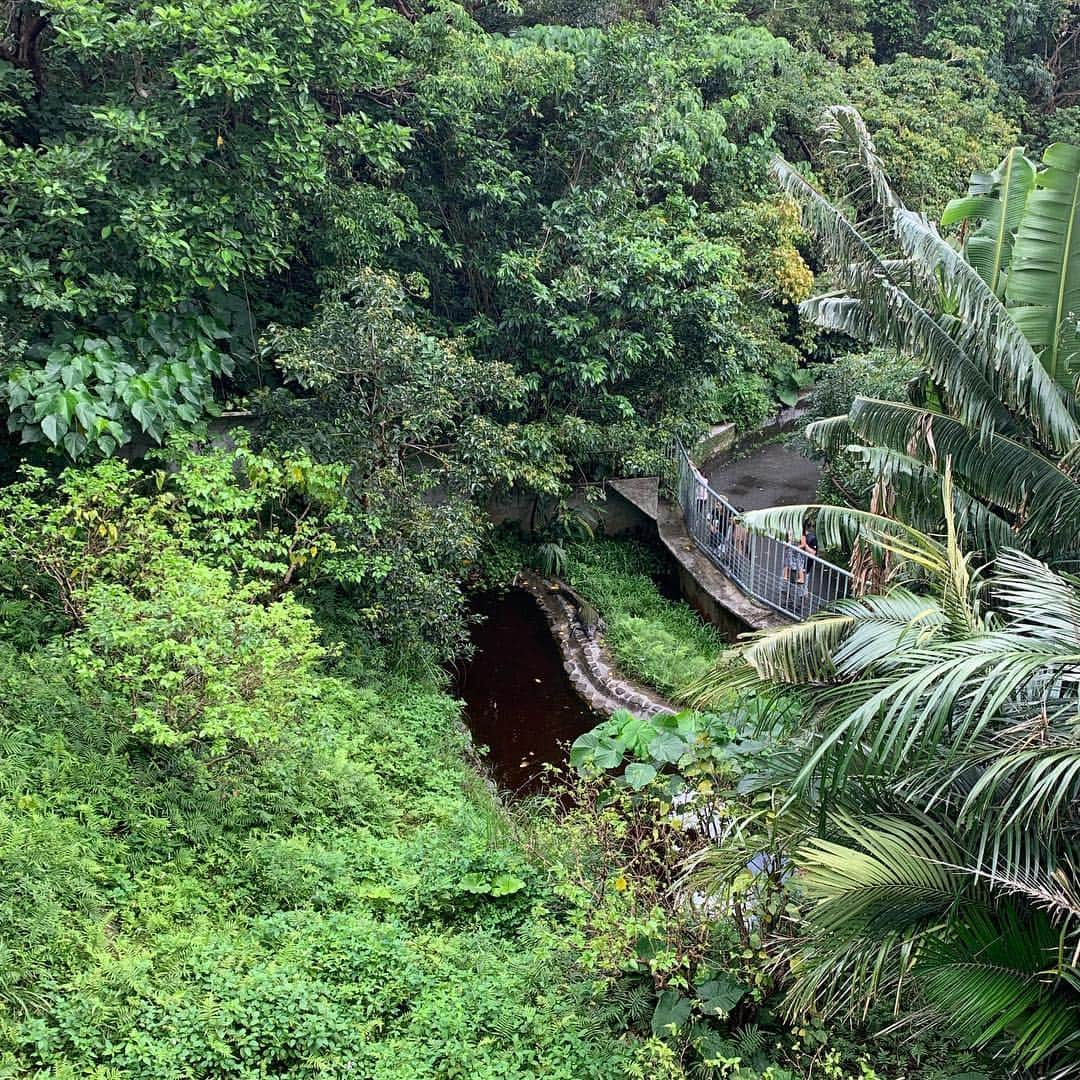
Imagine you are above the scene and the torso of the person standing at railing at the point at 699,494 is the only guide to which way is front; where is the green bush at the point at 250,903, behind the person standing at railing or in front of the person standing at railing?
in front

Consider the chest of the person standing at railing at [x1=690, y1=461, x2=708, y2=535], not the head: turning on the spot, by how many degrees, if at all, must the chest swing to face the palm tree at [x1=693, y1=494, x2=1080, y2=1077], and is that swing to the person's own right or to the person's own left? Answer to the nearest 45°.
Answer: approximately 45° to the person's own left

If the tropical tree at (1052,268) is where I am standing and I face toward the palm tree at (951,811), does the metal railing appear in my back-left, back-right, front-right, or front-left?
back-right

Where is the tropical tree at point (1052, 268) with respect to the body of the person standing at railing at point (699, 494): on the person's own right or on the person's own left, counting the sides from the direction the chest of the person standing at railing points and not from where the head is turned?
on the person's own left

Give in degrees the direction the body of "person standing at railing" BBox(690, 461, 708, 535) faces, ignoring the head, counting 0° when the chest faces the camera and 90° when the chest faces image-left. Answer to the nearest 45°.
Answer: approximately 45°
